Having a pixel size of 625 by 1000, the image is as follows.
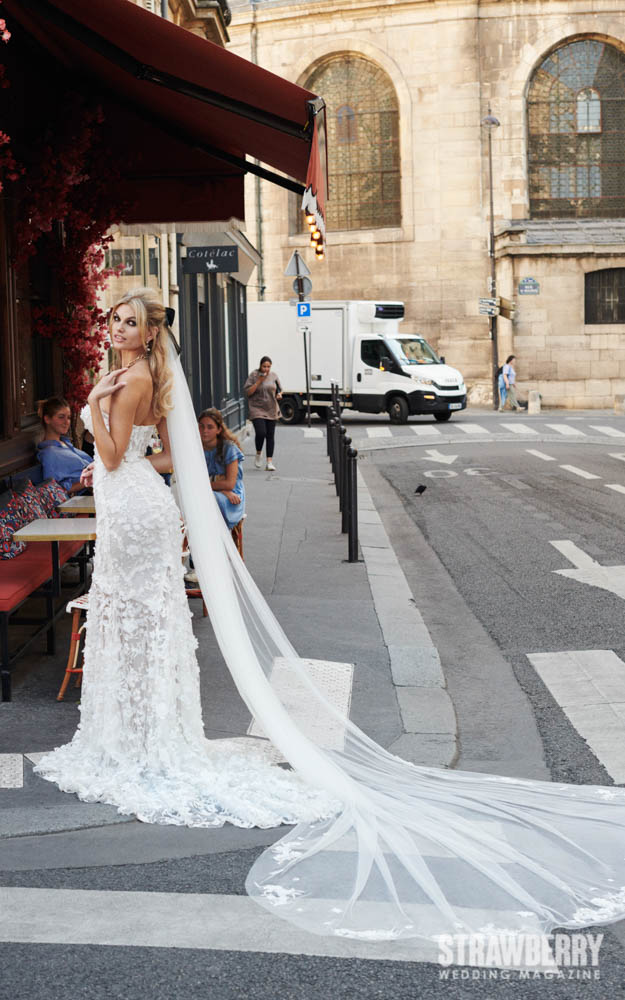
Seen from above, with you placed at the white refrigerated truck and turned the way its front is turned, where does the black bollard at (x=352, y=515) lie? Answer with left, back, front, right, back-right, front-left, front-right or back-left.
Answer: front-right

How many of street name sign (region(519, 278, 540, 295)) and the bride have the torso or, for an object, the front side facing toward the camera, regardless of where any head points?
1

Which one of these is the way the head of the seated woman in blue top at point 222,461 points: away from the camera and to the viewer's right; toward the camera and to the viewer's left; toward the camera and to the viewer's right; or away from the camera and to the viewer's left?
toward the camera and to the viewer's left

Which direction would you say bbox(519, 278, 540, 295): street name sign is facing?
toward the camera

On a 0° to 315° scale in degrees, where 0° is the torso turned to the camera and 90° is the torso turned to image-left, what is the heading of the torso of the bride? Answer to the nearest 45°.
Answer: approximately 90°

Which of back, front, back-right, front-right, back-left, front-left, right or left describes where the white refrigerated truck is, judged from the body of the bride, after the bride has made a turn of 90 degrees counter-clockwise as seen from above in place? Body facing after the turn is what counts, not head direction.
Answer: back

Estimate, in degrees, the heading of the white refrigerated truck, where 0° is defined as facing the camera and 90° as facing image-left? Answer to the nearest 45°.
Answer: approximately 315°

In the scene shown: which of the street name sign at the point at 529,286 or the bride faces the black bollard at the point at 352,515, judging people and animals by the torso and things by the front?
the street name sign

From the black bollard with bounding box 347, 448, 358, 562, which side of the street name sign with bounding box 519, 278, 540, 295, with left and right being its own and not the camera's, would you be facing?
front
